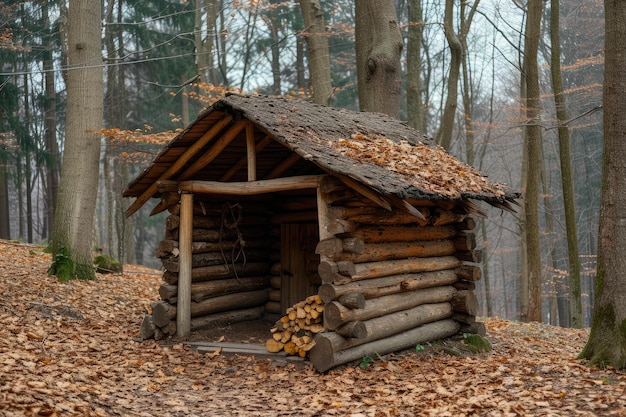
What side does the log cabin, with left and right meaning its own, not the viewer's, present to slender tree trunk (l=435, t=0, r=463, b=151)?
back

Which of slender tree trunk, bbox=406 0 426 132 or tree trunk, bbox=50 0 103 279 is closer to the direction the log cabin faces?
the tree trunk

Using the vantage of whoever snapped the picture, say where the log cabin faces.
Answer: facing the viewer and to the left of the viewer

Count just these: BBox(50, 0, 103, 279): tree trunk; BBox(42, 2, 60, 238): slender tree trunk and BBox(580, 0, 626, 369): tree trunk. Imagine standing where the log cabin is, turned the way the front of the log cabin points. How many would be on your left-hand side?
1

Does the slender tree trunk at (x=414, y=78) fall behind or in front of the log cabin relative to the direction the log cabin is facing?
behind

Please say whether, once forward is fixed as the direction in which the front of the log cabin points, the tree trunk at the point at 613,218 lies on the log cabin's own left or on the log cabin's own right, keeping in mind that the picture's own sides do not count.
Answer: on the log cabin's own left

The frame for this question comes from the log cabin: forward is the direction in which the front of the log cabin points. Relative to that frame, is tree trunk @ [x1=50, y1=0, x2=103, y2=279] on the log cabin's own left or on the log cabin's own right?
on the log cabin's own right

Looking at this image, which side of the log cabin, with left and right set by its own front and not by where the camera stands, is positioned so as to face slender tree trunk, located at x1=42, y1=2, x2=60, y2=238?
right
